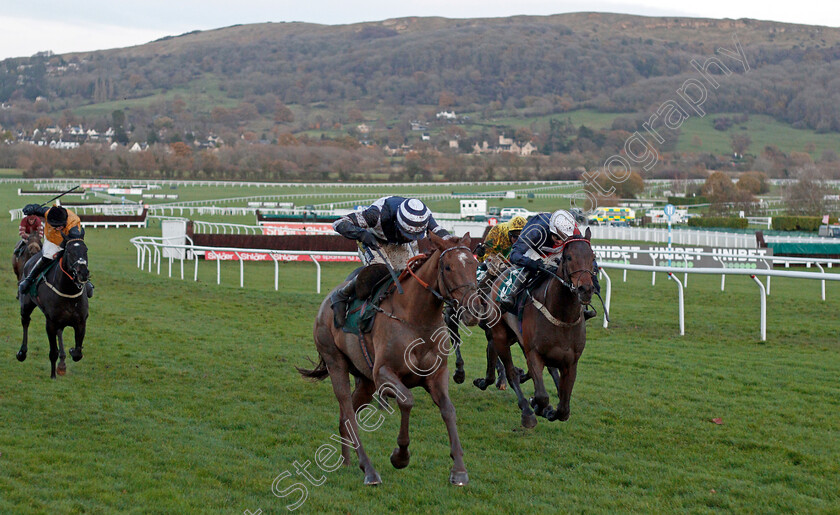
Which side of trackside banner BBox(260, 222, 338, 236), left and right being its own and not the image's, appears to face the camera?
front

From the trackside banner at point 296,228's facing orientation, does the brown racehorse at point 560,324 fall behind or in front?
in front

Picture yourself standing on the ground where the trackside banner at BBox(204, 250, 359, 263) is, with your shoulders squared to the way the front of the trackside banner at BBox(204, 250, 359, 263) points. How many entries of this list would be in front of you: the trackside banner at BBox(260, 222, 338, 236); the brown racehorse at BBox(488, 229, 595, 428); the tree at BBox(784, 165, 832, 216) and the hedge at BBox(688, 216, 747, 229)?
1

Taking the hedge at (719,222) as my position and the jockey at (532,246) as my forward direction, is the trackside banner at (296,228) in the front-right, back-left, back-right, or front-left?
front-right

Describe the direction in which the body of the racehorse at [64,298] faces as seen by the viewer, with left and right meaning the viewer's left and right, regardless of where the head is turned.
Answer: facing the viewer and to the right of the viewer

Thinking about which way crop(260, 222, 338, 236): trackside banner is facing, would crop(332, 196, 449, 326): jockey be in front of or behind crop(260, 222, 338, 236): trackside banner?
in front

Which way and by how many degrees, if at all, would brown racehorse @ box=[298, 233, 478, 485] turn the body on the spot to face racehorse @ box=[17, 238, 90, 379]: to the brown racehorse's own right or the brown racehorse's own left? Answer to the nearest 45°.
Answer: approximately 180°

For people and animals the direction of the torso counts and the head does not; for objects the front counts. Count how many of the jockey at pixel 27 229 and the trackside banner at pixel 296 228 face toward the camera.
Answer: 2

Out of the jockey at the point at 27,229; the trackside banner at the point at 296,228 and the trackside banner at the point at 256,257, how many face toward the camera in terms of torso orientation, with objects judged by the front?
3

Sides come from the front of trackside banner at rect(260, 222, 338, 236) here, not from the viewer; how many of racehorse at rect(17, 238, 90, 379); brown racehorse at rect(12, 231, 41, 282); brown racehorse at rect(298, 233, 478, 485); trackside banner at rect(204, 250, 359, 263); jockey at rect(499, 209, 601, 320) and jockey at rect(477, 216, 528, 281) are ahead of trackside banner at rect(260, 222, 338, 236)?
6

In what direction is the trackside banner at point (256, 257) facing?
toward the camera

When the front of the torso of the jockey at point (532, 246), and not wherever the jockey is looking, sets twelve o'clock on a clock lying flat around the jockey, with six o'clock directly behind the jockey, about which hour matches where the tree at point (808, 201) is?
The tree is roughly at 8 o'clock from the jockey.
